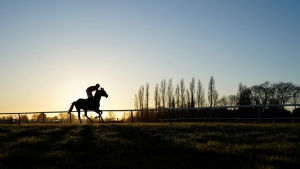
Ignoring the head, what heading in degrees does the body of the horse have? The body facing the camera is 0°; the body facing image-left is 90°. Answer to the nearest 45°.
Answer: approximately 270°
